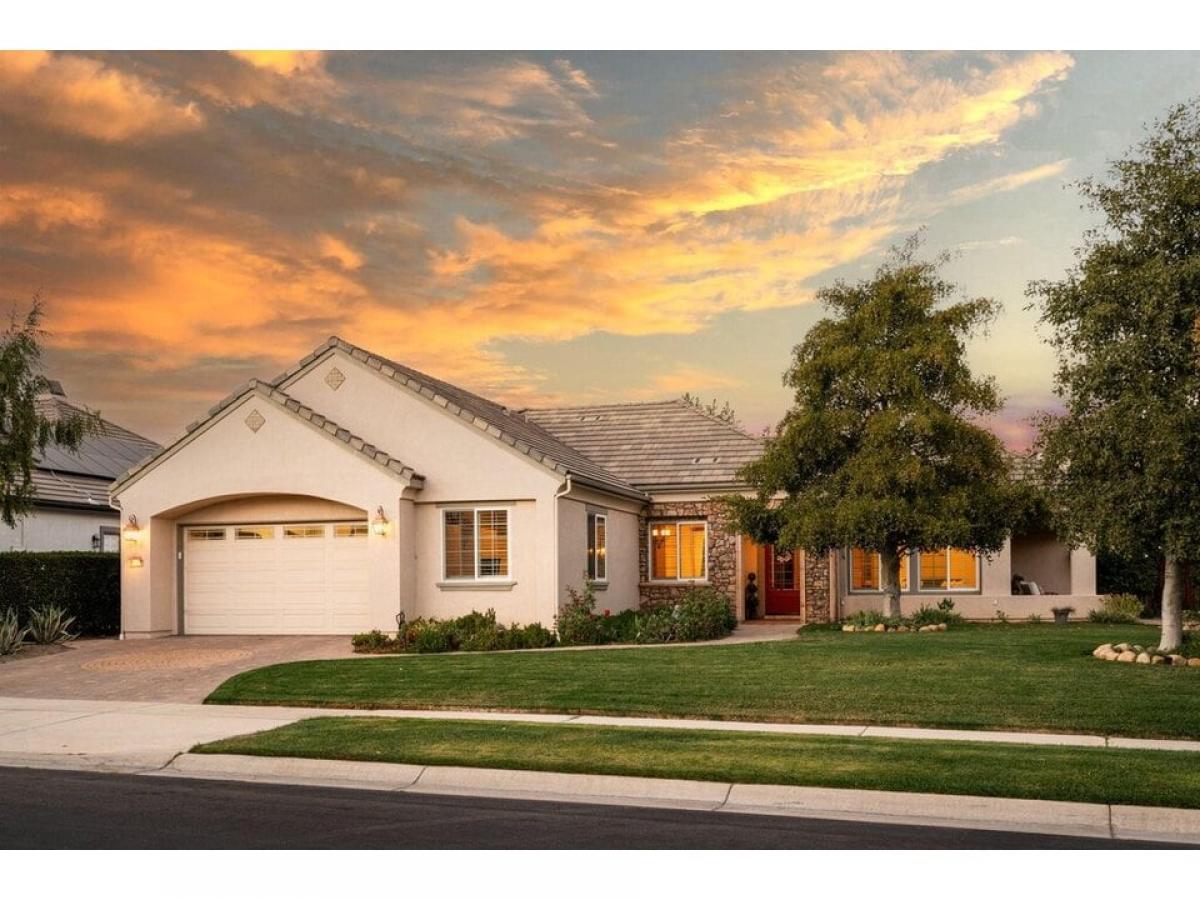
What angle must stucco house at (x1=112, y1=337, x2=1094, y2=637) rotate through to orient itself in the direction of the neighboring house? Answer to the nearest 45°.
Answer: approximately 135° to its right

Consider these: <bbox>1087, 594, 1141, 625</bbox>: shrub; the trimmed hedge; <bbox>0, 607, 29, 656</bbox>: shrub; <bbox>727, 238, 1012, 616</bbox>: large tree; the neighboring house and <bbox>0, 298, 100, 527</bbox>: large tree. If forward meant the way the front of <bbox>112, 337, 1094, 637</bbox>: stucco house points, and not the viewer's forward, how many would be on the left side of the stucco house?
2

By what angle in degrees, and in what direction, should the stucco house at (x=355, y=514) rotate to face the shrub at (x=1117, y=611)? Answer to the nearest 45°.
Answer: approximately 90° to its left

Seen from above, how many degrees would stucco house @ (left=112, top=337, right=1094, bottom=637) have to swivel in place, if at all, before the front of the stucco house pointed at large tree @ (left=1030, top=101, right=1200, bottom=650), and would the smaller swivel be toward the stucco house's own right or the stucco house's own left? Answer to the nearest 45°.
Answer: approximately 45° to the stucco house's own left

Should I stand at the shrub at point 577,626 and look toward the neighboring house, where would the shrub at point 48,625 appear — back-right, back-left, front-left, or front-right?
front-left

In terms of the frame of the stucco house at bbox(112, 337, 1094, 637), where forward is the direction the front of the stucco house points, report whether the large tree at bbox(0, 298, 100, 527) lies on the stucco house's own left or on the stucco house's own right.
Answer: on the stucco house's own right

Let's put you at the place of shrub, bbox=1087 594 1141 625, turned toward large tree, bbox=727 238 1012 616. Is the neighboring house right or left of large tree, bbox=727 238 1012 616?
right

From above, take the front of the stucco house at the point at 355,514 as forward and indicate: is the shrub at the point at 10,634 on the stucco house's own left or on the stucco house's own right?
on the stucco house's own right

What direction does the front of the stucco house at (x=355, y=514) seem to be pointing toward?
toward the camera

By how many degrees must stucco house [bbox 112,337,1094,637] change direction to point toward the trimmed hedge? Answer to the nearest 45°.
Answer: approximately 90° to its right

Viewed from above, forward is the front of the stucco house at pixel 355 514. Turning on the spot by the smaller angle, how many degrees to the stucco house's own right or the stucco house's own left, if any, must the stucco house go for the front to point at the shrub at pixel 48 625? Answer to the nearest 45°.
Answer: approximately 90° to the stucco house's own right
